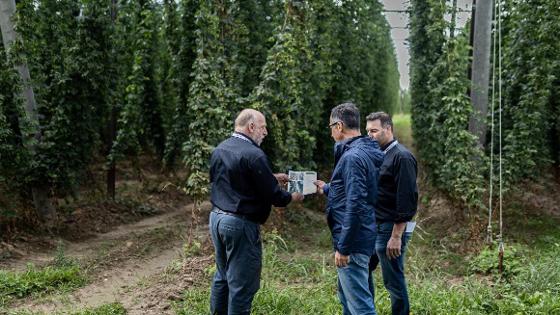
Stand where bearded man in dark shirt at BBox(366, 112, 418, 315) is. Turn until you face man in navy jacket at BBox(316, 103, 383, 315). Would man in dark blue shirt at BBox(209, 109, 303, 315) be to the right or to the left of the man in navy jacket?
right

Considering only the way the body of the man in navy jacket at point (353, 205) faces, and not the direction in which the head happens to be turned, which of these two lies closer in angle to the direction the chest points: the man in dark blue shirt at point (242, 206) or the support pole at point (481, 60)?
the man in dark blue shirt

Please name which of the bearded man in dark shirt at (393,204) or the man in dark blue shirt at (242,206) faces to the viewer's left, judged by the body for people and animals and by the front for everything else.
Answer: the bearded man in dark shirt

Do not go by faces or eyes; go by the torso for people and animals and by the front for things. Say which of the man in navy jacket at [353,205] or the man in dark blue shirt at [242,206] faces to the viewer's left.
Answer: the man in navy jacket

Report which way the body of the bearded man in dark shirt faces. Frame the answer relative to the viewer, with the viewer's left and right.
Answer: facing to the left of the viewer

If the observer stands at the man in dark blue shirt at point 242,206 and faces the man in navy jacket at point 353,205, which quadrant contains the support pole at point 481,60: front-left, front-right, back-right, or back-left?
front-left

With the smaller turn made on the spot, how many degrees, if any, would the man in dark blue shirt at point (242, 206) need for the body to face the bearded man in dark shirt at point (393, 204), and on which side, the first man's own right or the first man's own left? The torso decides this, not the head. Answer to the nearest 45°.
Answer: approximately 45° to the first man's own right

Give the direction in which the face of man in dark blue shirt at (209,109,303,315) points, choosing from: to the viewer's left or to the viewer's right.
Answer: to the viewer's right

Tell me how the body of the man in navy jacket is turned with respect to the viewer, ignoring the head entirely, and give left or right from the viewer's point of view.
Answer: facing to the left of the viewer

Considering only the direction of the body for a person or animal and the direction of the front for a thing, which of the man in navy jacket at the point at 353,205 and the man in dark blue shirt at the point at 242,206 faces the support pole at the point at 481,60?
the man in dark blue shirt

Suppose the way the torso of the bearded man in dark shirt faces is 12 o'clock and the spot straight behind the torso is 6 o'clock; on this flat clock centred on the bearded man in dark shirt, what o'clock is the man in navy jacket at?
The man in navy jacket is roughly at 10 o'clock from the bearded man in dark shirt.

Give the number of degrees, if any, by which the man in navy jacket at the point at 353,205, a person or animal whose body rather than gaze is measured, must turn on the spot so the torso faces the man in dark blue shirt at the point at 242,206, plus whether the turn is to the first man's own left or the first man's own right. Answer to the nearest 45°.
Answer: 0° — they already face them

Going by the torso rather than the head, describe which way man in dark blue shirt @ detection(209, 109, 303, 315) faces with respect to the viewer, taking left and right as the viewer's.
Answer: facing away from the viewer and to the right of the viewer

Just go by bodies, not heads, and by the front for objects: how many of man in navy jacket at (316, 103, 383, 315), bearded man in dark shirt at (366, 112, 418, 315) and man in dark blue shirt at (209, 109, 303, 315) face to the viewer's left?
2

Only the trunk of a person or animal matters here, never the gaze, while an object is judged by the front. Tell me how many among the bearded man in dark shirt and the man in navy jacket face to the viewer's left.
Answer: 2
